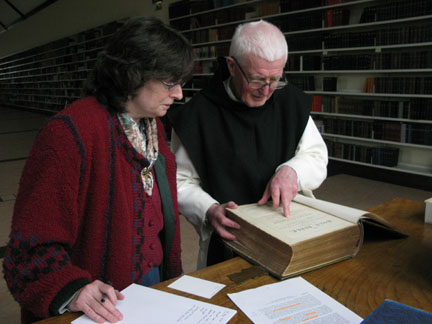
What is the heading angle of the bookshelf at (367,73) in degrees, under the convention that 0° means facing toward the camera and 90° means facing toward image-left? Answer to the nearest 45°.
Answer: approximately 45°

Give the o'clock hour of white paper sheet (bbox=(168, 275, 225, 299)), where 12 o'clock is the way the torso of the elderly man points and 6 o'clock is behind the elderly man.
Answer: The white paper sheet is roughly at 2 o'clock from the elderly man.

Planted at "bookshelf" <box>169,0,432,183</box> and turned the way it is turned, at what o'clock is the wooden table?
The wooden table is roughly at 11 o'clock from the bookshelf.

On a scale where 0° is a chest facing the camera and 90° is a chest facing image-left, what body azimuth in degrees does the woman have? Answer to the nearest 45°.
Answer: approximately 315°

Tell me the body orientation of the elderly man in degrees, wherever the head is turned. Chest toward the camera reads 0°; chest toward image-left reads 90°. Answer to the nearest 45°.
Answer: approximately 315°

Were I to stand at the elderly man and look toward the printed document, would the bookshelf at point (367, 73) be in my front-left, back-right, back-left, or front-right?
back-left

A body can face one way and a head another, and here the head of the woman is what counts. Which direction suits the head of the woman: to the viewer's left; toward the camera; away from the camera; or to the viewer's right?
to the viewer's right

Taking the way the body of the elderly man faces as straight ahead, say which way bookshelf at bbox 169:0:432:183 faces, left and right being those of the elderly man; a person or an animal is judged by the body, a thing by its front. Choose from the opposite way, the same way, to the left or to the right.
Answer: to the right
